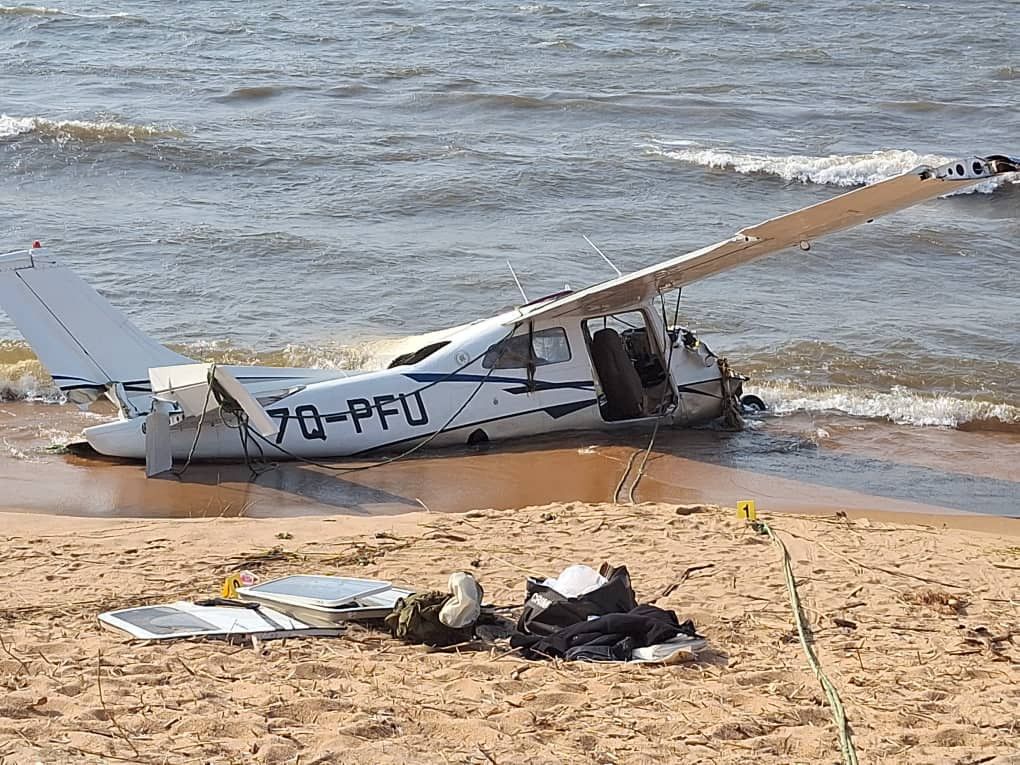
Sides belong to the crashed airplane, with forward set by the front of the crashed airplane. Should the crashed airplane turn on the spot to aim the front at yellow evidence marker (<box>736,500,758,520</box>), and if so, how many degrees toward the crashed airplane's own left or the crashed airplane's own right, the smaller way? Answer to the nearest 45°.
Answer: approximately 45° to the crashed airplane's own right

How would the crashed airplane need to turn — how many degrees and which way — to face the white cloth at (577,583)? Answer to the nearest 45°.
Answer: approximately 90° to its right

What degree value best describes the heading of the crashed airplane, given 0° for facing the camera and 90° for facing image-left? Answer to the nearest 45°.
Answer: approximately 270°

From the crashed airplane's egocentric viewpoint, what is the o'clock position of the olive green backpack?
The olive green backpack is roughly at 3 o'clock from the crashed airplane.

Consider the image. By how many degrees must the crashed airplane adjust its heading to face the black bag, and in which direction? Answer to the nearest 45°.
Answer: approximately 90° to its right

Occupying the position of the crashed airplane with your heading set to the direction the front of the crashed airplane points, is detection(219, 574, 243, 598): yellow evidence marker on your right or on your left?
on your right

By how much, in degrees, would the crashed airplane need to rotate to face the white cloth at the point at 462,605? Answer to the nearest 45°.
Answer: approximately 90° to its right

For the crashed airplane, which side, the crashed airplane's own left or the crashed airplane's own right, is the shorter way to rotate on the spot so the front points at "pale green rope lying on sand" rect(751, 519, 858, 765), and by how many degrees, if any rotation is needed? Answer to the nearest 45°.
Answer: approximately 90° to the crashed airplane's own right
